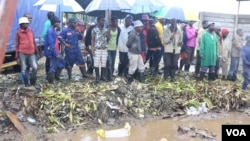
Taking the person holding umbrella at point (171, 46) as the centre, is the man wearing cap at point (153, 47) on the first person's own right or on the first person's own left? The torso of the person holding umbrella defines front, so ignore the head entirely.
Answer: on the first person's own right

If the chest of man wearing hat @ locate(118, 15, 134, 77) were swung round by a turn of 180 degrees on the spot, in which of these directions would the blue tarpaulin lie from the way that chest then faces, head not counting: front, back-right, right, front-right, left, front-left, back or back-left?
front

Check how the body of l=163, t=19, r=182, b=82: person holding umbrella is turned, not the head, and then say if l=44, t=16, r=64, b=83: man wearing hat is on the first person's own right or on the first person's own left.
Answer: on the first person's own right

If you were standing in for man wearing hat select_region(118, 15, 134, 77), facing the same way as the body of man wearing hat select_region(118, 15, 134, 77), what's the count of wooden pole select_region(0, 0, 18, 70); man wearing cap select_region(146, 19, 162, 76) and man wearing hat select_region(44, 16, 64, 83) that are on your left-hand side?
1

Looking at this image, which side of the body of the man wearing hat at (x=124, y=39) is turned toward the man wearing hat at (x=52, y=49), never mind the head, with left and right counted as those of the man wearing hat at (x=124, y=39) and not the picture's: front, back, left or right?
right

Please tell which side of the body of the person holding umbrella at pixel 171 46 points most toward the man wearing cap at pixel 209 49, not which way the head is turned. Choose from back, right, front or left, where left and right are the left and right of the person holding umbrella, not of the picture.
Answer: left

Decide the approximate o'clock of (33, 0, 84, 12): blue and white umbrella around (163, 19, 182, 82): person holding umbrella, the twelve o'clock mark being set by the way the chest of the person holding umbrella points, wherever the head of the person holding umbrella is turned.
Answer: The blue and white umbrella is roughly at 3 o'clock from the person holding umbrella.

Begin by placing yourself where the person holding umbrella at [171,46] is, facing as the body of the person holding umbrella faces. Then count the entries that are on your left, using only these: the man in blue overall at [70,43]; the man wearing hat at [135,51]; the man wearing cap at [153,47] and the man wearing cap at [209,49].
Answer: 1

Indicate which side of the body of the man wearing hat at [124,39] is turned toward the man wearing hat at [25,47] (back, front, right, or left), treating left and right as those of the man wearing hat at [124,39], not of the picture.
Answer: right

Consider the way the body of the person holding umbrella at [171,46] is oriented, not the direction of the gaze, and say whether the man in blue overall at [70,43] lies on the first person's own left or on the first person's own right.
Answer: on the first person's own right

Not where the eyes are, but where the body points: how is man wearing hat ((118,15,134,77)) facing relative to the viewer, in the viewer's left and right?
facing the viewer and to the right of the viewer

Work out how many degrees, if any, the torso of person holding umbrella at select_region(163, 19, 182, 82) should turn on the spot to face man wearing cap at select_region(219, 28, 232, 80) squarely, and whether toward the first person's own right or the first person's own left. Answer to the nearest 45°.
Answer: approximately 135° to the first person's own left

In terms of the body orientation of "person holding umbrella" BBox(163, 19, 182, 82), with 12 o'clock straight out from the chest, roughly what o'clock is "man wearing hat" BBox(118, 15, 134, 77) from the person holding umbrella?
The man wearing hat is roughly at 2 o'clock from the person holding umbrella.

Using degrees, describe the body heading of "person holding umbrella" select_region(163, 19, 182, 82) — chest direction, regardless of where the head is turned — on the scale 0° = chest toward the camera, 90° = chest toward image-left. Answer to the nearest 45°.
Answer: approximately 0°

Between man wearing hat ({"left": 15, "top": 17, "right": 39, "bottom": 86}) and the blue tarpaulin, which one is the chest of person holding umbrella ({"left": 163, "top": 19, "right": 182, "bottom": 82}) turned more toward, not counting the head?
the man wearing hat
